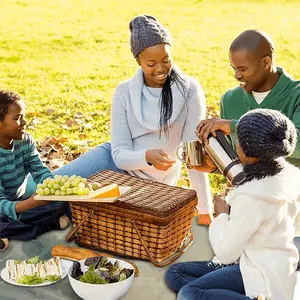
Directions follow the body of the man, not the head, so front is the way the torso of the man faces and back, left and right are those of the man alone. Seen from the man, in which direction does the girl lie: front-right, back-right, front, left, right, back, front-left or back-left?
front-left

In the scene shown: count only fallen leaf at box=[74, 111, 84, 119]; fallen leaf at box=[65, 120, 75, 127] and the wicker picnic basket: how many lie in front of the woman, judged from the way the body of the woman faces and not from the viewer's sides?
1

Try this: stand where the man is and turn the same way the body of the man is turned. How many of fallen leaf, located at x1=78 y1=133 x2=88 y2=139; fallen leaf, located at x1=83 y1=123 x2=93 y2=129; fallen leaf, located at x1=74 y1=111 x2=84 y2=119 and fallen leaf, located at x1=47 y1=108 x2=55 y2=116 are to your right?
4

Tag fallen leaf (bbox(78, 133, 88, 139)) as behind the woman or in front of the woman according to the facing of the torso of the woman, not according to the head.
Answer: behind

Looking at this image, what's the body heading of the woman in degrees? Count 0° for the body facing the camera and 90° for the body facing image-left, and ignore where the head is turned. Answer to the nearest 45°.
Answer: approximately 0°

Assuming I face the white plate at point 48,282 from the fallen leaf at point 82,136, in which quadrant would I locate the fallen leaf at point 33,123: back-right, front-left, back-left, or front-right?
back-right

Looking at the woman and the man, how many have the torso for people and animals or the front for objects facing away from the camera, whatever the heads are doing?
0

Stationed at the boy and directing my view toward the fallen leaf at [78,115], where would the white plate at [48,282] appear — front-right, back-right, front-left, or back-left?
back-right

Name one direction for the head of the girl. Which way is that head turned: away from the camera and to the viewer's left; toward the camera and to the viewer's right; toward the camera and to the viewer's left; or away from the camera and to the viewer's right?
away from the camera and to the viewer's left

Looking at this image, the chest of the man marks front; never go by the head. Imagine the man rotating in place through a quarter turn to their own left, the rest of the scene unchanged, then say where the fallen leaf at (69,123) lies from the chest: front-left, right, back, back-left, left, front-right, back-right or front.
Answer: back

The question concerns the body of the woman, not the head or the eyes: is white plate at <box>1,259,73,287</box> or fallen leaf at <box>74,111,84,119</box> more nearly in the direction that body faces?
the white plate

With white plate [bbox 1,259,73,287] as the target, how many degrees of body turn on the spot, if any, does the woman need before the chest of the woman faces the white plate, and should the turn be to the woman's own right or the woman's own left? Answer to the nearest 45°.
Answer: approximately 45° to the woman's own right

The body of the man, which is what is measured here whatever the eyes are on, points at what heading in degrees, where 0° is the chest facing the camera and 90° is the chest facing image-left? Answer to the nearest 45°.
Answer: approximately 45°
